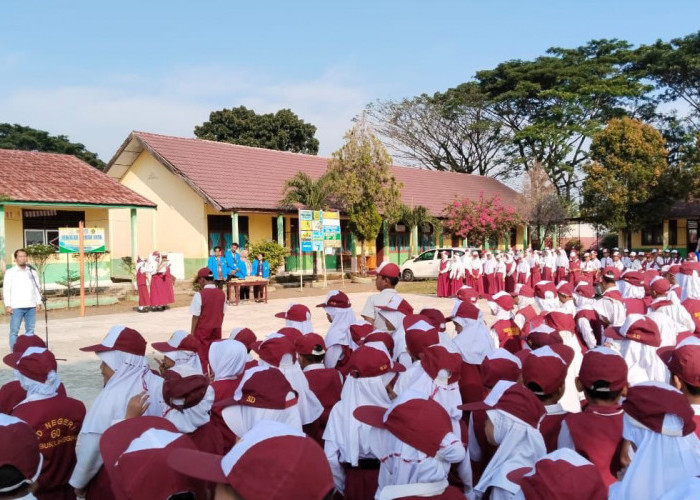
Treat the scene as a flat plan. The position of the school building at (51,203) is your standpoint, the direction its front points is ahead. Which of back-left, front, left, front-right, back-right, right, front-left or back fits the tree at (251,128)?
back-left

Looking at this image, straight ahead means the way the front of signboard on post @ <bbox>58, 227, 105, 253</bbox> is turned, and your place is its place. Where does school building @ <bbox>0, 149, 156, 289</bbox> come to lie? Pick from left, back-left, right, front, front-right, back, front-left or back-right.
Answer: back

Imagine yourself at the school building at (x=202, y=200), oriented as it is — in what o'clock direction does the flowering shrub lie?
The flowering shrub is roughly at 10 o'clock from the school building.

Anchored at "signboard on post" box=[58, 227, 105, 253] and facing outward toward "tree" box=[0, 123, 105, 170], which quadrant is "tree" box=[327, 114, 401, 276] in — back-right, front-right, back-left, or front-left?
front-right

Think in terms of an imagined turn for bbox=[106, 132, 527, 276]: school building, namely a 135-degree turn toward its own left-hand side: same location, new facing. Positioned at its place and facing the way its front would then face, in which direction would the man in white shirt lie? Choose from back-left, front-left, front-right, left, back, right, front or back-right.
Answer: back

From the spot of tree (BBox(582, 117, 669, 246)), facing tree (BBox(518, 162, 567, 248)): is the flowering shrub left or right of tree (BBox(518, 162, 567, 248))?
left

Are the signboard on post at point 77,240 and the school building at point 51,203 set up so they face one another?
no

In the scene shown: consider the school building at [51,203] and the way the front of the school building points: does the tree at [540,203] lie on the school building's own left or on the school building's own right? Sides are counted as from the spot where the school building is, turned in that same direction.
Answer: on the school building's own left

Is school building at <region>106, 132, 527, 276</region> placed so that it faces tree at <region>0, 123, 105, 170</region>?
no

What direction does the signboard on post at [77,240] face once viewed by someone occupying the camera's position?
facing the viewer

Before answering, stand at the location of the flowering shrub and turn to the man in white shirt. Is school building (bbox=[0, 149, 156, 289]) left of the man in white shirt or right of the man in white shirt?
right

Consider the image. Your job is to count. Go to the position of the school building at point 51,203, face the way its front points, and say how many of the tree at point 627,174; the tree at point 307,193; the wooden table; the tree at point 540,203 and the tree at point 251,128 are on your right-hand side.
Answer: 0

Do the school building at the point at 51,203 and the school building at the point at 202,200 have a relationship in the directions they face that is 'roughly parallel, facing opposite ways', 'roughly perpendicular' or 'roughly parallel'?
roughly parallel

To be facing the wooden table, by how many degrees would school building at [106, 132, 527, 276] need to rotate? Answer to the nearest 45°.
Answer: approximately 45° to its right

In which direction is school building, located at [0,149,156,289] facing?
toward the camera

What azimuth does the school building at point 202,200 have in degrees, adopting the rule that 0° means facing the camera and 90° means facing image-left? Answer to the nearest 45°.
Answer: approximately 315°

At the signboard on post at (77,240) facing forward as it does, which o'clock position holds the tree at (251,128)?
The tree is roughly at 7 o'clock from the signboard on post.

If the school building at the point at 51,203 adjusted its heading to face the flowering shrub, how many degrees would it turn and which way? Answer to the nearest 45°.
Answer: approximately 90° to its left

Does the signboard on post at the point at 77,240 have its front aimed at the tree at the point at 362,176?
no

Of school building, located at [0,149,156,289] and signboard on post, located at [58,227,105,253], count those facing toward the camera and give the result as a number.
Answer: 2

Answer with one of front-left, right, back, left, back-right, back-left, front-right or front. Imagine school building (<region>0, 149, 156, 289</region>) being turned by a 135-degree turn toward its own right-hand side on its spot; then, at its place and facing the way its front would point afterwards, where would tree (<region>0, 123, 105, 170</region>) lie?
front-right
